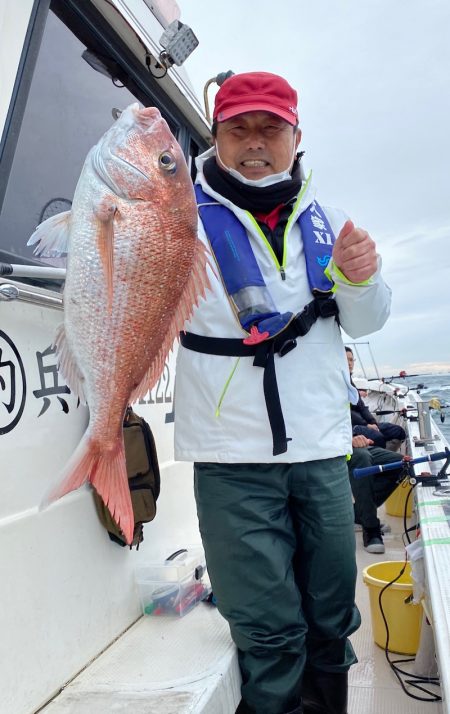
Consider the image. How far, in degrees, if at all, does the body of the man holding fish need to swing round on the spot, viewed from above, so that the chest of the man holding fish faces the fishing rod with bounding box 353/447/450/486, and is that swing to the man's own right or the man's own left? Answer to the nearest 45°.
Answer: approximately 135° to the man's own left

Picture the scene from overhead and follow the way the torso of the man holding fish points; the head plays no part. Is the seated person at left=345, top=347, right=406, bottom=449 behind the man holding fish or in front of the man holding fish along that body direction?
behind

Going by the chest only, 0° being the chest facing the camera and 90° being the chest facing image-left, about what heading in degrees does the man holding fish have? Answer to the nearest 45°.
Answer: approximately 0°

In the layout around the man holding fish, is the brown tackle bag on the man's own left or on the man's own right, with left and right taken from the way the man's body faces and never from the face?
on the man's own right

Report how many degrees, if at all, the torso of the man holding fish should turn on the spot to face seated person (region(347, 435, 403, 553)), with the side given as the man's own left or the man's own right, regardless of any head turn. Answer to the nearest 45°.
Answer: approximately 180°
